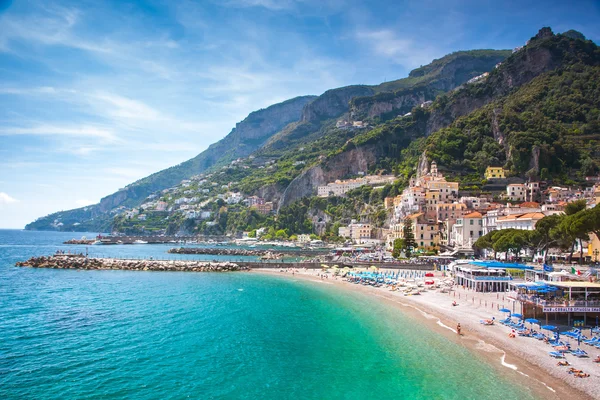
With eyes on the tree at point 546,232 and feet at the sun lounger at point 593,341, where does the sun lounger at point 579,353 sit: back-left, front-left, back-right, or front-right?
back-left

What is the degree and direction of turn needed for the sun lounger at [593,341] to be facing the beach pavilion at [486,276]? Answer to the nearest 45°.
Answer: approximately 45° to its right

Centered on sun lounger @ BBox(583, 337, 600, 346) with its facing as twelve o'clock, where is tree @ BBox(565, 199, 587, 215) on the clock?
The tree is roughly at 3 o'clock from the sun lounger.

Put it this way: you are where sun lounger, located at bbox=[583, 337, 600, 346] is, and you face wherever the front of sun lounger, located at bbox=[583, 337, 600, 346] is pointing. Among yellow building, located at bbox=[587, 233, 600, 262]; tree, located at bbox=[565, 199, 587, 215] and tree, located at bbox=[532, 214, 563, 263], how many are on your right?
3

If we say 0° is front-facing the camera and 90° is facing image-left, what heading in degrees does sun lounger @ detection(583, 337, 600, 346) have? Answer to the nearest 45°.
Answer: approximately 90°

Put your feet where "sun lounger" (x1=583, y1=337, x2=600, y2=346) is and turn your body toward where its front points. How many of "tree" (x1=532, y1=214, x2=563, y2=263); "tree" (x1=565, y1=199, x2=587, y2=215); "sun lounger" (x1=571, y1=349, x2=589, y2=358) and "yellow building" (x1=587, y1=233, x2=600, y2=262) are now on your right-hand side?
3

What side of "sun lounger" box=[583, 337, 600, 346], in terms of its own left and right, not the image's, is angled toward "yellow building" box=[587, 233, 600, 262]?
right

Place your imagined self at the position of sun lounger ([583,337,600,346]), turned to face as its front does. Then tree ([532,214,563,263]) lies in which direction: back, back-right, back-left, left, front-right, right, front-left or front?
right

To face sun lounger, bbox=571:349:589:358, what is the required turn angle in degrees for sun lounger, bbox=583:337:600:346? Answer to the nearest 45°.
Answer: approximately 90° to its left
